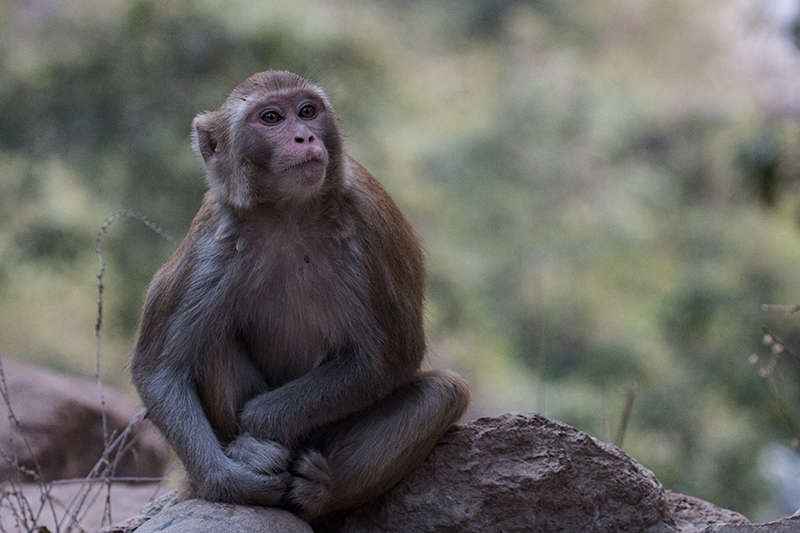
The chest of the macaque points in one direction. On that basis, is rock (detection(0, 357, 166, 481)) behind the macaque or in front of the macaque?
behind

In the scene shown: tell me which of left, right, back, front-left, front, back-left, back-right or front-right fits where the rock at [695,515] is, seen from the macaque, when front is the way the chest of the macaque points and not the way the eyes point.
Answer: left

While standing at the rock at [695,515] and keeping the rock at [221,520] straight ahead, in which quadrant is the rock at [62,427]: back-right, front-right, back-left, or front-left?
front-right

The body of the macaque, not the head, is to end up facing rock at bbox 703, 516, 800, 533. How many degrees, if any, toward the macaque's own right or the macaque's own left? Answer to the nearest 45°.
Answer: approximately 90° to the macaque's own left

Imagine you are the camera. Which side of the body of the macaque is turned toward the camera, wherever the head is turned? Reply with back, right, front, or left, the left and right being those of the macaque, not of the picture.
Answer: front
